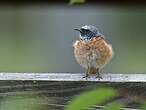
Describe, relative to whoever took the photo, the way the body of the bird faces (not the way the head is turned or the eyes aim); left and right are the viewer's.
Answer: facing the viewer
